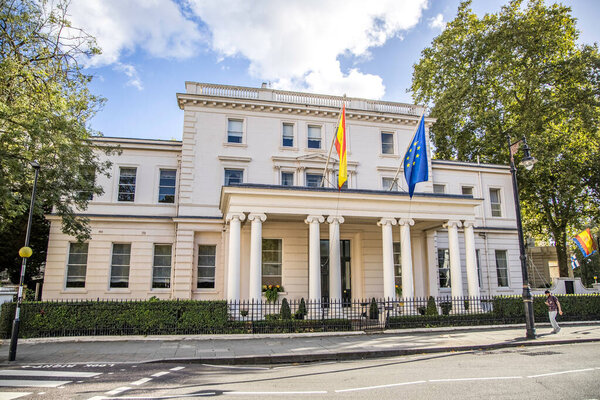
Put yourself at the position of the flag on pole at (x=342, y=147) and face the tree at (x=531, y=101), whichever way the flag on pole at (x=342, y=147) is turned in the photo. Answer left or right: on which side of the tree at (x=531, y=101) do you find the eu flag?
right

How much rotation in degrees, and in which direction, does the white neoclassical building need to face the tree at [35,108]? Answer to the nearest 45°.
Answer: approximately 45° to its right

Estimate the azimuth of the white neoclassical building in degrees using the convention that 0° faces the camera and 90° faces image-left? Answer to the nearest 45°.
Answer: approximately 0°

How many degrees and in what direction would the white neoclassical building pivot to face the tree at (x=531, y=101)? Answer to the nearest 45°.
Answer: approximately 90° to its left
